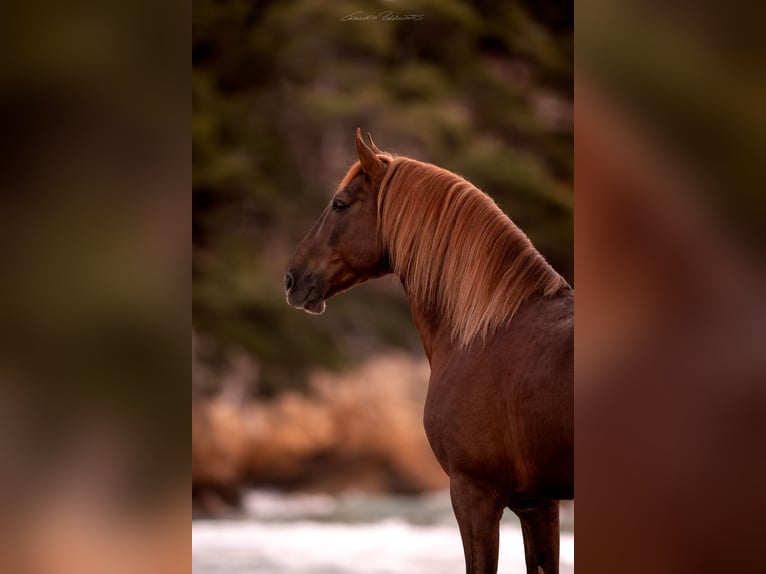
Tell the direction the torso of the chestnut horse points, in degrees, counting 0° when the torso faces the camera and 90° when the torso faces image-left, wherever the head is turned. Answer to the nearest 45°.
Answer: approximately 90°

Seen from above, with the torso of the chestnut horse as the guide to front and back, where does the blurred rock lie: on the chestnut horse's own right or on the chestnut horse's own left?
on the chestnut horse's own right
